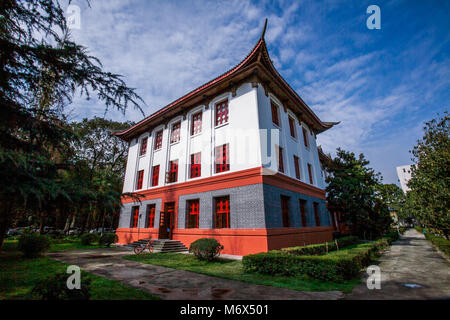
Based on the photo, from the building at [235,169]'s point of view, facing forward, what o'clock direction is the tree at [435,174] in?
The tree is roughly at 8 o'clock from the building.

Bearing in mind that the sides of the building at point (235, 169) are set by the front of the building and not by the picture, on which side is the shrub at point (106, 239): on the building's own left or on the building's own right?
on the building's own right

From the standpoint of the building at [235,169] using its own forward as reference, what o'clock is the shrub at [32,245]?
The shrub is roughly at 1 o'clock from the building.

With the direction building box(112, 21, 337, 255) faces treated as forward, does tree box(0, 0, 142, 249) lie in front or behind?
in front

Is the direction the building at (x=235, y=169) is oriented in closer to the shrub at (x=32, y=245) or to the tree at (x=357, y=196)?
the shrub

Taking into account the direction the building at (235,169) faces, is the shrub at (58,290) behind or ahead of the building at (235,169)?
ahead

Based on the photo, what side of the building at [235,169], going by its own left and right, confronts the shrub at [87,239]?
right

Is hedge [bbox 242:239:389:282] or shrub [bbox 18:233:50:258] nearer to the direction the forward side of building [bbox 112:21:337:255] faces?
the shrub

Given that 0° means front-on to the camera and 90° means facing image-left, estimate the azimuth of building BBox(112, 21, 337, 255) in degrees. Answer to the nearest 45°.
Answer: approximately 45°
